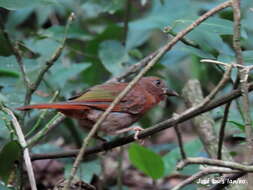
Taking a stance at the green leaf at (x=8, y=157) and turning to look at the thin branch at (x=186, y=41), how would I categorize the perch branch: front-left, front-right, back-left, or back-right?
front-right

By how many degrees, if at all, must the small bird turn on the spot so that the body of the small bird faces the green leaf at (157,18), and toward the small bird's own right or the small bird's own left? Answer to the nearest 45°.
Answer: approximately 90° to the small bird's own left

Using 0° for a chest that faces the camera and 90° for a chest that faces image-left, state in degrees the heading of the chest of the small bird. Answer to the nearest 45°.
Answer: approximately 270°

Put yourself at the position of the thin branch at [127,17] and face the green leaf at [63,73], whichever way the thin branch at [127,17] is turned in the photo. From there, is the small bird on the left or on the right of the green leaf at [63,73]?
left

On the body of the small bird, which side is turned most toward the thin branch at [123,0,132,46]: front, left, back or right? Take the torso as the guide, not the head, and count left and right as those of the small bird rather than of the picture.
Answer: left

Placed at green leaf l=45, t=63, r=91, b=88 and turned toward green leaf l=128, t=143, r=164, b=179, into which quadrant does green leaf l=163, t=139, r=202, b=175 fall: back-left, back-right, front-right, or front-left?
front-left

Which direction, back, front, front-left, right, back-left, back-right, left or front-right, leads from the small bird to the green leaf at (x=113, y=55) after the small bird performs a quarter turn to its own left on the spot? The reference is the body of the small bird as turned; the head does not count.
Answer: front

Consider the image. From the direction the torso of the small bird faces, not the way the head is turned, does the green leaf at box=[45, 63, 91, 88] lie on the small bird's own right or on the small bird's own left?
on the small bird's own left
